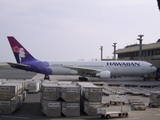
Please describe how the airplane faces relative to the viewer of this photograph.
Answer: facing to the right of the viewer

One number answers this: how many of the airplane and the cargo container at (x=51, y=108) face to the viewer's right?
1

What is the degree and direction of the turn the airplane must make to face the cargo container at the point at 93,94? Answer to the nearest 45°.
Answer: approximately 90° to its right

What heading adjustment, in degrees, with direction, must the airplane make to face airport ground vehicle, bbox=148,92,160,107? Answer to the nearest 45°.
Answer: approximately 90° to its right

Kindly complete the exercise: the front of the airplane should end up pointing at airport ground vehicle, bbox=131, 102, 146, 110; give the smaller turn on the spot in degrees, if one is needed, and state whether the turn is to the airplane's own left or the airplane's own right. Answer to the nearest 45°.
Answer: approximately 90° to the airplane's own right
